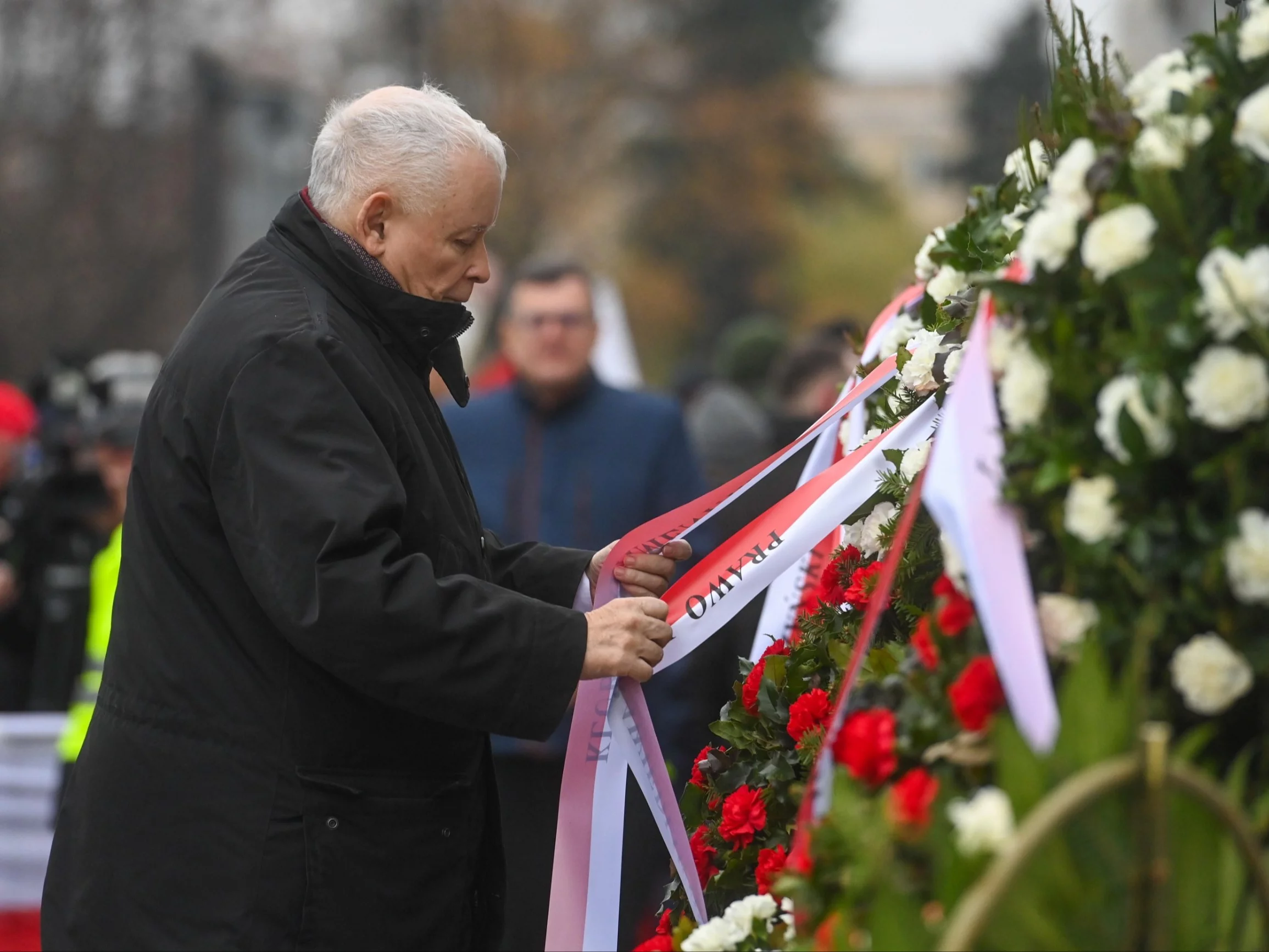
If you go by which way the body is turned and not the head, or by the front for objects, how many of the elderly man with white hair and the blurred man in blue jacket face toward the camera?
1

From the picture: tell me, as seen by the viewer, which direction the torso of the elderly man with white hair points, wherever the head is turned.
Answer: to the viewer's right

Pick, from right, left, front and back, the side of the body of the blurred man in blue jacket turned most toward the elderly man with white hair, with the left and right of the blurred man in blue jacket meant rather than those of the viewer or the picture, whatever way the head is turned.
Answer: front

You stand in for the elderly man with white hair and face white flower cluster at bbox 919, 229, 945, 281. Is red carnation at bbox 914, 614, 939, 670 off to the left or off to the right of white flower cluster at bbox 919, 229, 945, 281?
right

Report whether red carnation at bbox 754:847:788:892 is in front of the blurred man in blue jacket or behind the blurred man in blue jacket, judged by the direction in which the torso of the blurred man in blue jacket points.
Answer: in front

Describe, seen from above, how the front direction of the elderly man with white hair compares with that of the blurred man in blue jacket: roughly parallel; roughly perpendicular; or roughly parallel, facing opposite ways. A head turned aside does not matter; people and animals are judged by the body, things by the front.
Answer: roughly perpendicular

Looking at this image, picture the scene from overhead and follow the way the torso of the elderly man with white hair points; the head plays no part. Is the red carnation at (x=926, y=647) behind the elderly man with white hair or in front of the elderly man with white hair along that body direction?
in front

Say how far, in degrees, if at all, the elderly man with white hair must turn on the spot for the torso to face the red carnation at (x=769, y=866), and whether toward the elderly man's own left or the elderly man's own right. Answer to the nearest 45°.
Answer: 0° — they already face it

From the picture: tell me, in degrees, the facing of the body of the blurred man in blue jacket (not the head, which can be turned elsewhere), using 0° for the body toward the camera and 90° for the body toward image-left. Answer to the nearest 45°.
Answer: approximately 0°

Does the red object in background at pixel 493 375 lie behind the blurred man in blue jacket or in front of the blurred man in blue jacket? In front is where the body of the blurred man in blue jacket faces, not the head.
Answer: behind

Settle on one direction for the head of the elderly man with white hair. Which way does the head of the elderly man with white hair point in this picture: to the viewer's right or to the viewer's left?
to the viewer's right

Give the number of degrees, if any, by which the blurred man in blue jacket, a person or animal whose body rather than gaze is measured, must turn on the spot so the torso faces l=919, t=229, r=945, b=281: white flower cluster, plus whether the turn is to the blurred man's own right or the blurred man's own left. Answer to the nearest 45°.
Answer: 0° — they already face it

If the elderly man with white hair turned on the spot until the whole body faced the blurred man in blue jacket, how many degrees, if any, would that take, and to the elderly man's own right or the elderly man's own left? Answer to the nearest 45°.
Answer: approximately 90° to the elderly man's own left
